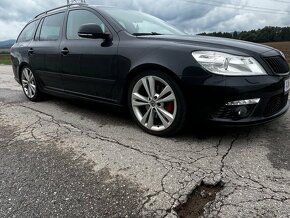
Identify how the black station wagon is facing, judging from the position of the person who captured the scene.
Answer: facing the viewer and to the right of the viewer
